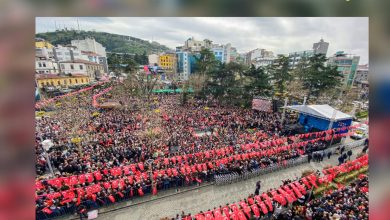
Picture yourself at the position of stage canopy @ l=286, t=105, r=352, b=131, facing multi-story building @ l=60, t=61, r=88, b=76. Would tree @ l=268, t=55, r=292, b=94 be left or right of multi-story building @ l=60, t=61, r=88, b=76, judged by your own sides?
right

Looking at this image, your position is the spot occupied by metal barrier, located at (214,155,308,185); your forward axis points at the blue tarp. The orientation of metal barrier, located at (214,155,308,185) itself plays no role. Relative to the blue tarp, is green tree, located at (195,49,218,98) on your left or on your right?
left

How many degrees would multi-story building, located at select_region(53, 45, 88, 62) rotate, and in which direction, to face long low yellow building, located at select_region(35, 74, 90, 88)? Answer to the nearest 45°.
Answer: approximately 45° to its right

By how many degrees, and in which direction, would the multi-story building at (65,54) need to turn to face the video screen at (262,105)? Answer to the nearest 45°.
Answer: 0° — it already faces it

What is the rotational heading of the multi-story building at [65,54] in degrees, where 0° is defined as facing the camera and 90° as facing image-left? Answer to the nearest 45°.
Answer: approximately 315°

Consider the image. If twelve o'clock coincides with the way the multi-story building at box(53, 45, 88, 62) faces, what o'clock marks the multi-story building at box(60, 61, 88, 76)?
the multi-story building at box(60, 61, 88, 76) is roughly at 1 o'clock from the multi-story building at box(53, 45, 88, 62).

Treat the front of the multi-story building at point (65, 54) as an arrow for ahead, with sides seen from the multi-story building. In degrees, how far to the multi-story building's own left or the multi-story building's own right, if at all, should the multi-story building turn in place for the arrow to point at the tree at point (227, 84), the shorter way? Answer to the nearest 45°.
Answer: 0° — it already faces it
